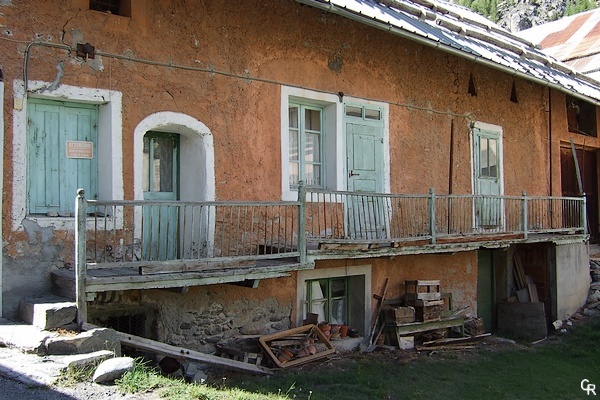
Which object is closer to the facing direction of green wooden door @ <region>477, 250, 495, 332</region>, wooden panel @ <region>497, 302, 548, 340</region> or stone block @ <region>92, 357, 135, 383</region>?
the stone block

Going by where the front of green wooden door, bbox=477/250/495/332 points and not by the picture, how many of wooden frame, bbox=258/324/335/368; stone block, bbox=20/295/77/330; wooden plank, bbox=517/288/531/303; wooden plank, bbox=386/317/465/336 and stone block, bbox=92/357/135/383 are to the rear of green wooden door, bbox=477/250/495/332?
1

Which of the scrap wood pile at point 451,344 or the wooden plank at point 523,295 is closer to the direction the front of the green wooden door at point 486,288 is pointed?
the scrap wood pile

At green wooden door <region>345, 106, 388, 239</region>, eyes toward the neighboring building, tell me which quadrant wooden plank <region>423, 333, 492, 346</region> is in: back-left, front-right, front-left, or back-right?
front-right

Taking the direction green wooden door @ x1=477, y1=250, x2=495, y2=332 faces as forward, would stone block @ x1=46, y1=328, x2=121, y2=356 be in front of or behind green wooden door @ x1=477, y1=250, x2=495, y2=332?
in front

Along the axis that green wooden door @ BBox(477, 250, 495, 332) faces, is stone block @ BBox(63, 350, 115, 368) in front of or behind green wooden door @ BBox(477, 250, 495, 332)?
in front

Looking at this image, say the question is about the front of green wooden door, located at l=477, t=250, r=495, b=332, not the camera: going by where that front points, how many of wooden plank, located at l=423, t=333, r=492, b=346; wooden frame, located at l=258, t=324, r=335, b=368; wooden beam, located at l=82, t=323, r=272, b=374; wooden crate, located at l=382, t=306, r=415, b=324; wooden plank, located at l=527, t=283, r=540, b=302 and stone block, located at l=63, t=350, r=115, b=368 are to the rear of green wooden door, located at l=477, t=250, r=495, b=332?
1

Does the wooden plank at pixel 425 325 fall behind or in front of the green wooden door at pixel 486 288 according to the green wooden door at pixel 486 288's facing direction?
in front

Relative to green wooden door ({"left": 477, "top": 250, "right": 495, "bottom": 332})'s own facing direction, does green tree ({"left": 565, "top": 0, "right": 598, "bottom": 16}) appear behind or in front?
behind
